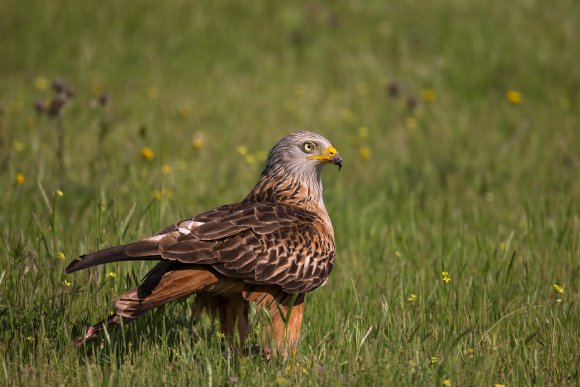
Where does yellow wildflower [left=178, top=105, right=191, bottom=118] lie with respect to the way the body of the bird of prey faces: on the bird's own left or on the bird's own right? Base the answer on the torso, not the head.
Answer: on the bird's own left

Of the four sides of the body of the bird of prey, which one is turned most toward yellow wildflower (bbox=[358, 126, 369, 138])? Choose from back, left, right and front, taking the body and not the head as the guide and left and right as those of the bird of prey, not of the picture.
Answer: left

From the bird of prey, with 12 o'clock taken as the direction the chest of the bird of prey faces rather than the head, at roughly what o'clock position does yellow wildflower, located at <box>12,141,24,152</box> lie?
The yellow wildflower is roughly at 8 o'clock from the bird of prey.

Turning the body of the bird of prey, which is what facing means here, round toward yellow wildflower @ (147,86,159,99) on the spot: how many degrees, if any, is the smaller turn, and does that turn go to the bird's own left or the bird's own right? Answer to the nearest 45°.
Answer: approximately 90° to the bird's own left

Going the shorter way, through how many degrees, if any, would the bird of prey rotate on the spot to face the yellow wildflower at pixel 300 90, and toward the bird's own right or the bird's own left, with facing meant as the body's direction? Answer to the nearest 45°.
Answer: approximately 90° to the bird's own left

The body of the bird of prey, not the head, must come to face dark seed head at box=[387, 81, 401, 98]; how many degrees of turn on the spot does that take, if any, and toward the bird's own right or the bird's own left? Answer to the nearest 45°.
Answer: approximately 90° to the bird's own left

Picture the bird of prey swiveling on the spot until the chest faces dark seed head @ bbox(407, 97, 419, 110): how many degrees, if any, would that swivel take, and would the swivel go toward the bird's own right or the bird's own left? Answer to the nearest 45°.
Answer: approximately 45° to the bird's own left

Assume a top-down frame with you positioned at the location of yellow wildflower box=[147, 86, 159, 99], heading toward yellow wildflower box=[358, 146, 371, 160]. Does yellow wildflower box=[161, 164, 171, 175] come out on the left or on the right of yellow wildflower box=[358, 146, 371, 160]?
right

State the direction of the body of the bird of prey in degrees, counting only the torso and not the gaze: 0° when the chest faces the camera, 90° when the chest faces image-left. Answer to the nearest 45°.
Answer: approximately 270°

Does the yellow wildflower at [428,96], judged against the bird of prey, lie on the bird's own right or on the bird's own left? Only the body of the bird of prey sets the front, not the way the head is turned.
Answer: on the bird's own left
